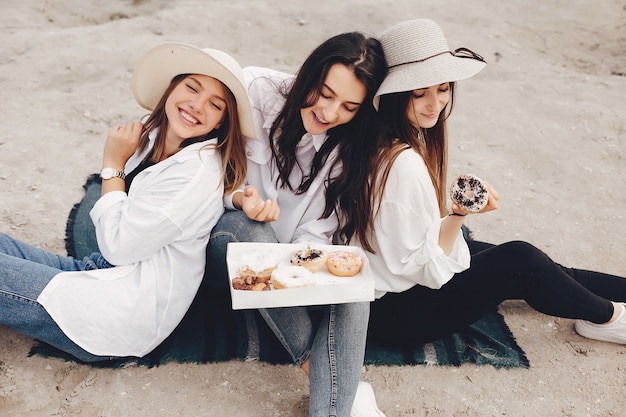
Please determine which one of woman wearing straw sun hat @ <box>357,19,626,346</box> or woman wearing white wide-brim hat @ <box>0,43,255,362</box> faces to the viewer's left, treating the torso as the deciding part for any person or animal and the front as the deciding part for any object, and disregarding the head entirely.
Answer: the woman wearing white wide-brim hat

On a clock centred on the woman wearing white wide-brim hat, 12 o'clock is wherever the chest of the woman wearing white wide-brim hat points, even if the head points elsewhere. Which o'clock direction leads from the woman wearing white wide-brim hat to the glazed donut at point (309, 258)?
The glazed donut is roughly at 7 o'clock from the woman wearing white wide-brim hat.

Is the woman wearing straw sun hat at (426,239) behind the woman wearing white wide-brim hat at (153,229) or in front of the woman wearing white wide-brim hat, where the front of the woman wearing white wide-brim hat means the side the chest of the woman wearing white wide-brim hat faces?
behind

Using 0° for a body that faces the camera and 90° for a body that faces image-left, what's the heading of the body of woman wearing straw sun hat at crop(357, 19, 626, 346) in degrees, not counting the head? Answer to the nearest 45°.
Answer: approximately 270°

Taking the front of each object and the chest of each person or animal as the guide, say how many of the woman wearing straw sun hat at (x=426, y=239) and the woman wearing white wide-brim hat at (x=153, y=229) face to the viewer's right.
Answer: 1

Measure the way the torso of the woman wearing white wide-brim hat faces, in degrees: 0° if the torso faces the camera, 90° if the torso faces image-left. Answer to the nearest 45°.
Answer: approximately 90°

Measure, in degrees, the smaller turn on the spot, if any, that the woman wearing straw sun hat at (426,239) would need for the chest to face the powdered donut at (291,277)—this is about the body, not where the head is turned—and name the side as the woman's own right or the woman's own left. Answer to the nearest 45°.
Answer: approximately 135° to the woman's own right

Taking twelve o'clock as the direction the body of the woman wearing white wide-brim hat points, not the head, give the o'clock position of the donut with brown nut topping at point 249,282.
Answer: The donut with brown nut topping is roughly at 8 o'clock from the woman wearing white wide-brim hat.
